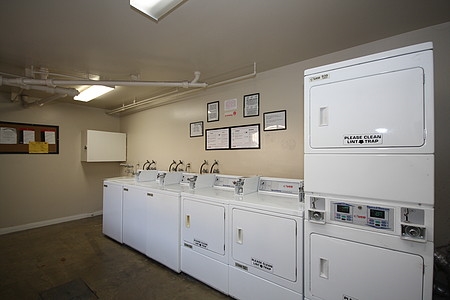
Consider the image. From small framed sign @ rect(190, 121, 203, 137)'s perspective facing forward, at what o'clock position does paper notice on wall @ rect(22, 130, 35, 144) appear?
The paper notice on wall is roughly at 2 o'clock from the small framed sign.

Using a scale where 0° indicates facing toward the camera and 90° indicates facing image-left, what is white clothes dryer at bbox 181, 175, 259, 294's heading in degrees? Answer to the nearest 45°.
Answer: approximately 45°

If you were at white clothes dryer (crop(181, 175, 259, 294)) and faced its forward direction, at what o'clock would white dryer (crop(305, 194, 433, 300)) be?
The white dryer is roughly at 9 o'clock from the white clothes dryer.

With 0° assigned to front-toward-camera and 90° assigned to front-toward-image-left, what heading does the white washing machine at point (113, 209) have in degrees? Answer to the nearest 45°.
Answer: approximately 45°

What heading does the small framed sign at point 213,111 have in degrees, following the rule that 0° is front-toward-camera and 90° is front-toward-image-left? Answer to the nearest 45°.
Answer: approximately 45°

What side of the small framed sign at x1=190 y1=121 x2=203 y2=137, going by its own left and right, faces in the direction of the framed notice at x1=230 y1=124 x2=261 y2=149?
left

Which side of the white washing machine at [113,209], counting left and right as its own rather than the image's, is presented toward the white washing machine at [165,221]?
left

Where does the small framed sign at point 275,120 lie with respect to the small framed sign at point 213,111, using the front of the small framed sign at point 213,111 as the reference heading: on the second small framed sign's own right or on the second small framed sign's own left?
on the second small framed sign's own left

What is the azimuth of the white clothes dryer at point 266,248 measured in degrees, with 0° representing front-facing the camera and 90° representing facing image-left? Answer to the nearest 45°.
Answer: approximately 45°
